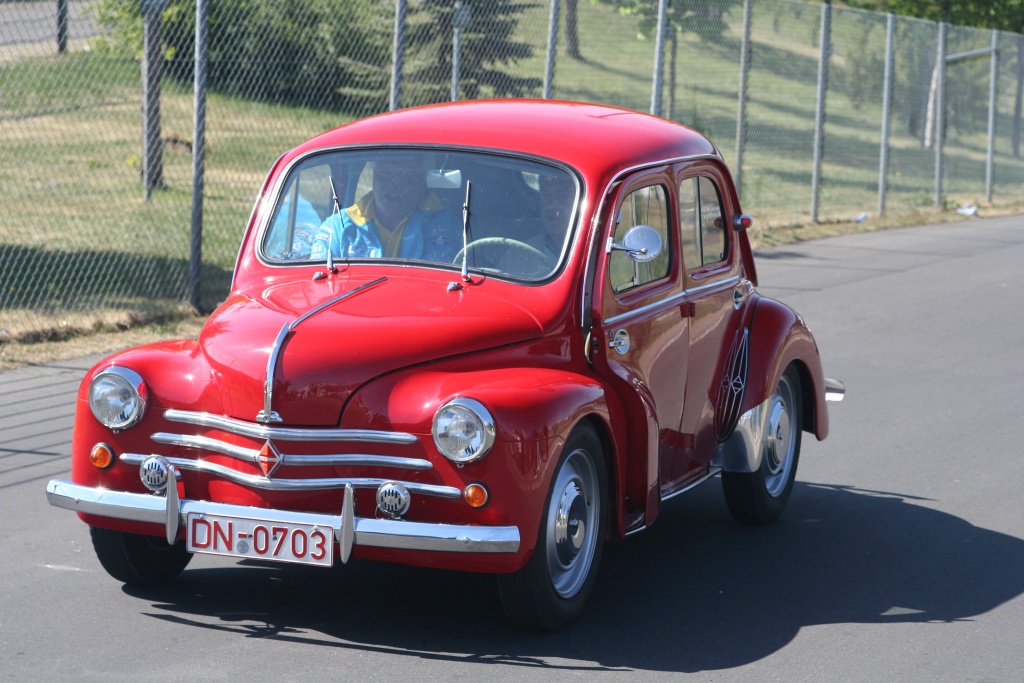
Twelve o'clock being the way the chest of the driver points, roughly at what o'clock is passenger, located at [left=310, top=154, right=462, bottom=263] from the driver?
The passenger is roughly at 2 o'clock from the driver.

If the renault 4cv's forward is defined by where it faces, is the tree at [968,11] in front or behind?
behind

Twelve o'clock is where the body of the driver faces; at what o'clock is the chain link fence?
The chain link fence is roughly at 4 o'clock from the driver.

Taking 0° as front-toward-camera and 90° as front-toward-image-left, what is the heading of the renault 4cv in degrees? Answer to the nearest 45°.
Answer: approximately 45°

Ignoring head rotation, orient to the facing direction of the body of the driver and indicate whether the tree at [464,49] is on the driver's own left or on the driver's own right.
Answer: on the driver's own right

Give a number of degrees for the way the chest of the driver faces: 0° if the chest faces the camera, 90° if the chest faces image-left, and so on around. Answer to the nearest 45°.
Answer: approximately 45°

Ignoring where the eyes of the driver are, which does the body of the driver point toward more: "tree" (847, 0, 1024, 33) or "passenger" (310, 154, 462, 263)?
the passenger

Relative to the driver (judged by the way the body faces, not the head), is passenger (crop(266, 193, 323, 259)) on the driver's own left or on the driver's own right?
on the driver's own right

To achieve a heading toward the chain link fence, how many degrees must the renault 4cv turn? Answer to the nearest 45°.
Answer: approximately 135° to its right

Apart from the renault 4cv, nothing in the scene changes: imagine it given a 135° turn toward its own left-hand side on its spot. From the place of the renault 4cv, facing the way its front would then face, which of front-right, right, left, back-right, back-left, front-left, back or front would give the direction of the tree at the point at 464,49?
left

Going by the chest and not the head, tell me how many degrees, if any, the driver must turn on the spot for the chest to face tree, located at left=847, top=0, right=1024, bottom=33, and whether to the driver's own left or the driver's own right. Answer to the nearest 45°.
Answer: approximately 135° to the driver's own right
